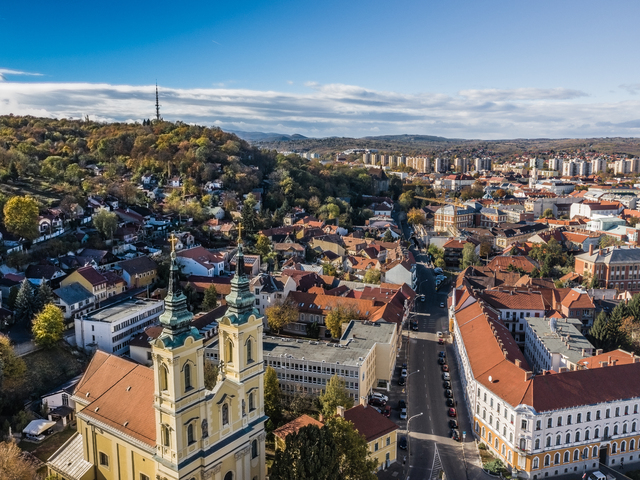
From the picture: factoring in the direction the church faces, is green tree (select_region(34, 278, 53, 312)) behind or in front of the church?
behind

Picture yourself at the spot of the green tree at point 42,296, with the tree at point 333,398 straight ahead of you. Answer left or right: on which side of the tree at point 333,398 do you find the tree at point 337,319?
left

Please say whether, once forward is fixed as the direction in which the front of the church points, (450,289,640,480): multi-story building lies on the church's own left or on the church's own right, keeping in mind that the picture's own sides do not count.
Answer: on the church's own left

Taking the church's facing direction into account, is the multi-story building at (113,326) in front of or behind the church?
behind

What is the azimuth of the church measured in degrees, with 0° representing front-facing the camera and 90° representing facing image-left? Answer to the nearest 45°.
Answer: approximately 315°
